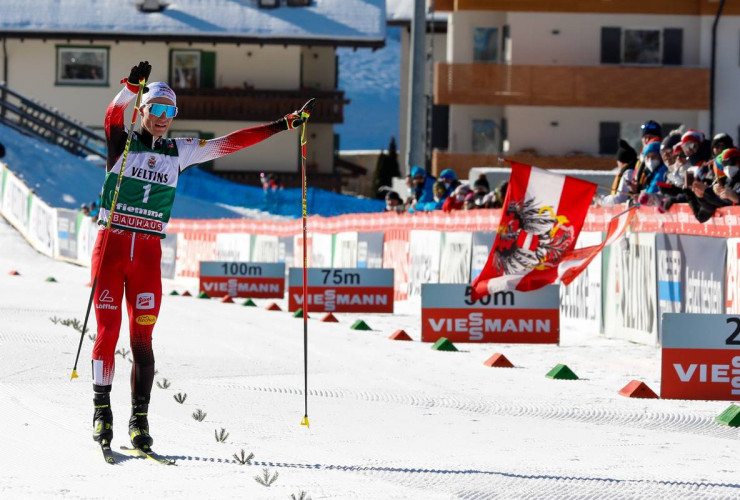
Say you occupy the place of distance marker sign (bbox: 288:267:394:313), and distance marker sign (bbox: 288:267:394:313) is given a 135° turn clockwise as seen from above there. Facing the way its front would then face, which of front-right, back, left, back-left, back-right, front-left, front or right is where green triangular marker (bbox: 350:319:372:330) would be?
back-left

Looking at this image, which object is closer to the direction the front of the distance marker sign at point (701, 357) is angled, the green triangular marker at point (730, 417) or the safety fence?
the green triangular marker

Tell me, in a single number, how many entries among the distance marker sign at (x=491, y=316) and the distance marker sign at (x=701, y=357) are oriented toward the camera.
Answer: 2

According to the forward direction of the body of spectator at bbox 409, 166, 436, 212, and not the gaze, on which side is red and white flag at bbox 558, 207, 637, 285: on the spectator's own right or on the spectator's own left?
on the spectator's own left

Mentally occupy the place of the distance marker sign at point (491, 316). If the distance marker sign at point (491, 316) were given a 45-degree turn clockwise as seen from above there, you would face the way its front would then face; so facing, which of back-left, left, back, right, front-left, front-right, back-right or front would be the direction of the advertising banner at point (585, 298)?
back

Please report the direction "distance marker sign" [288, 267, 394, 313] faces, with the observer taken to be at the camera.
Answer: facing the viewer

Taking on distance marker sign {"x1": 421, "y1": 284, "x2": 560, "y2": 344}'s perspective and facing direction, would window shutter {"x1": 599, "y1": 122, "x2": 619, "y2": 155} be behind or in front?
behind

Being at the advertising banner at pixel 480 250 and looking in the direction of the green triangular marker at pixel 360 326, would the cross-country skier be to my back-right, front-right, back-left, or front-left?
front-left

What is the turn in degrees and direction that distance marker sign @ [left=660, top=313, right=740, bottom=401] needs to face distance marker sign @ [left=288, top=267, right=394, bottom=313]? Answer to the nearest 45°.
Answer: approximately 135° to its right

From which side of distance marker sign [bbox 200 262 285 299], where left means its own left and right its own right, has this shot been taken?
front

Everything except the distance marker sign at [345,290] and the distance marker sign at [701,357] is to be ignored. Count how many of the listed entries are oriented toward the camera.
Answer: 2

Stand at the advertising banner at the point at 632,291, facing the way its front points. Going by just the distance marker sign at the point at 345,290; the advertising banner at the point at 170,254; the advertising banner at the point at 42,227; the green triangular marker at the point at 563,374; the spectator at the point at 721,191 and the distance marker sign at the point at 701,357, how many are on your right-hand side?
3

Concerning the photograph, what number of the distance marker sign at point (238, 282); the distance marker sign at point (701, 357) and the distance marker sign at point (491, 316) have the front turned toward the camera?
3

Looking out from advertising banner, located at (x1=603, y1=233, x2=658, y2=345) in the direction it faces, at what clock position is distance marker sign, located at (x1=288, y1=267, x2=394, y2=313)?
The distance marker sign is roughly at 3 o'clock from the advertising banner.

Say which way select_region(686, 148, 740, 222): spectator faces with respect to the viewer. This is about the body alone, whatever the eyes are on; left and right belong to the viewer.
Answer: facing the viewer and to the left of the viewer

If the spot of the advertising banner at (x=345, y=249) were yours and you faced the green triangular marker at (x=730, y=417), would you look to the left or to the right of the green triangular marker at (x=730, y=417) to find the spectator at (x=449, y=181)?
left

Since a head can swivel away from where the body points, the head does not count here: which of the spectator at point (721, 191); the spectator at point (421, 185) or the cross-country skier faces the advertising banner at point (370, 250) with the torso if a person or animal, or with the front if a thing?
the spectator at point (421, 185)
